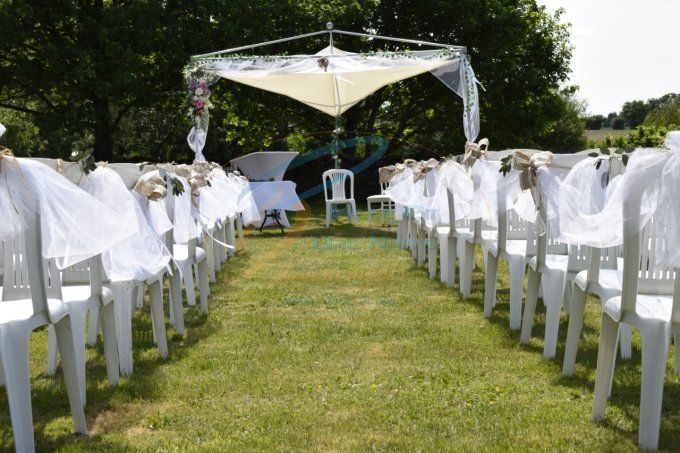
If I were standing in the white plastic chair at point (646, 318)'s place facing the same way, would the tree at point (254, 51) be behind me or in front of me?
in front

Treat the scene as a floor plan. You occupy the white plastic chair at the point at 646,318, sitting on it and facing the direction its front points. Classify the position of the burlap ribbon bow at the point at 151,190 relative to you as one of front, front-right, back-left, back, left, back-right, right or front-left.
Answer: front-left

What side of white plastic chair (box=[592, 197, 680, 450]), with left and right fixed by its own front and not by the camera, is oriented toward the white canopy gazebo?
front

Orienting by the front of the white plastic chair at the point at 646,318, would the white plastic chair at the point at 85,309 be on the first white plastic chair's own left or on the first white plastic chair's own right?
on the first white plastic chair's own left

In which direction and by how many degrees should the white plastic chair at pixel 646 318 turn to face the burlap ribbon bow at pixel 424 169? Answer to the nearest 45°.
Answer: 0° — it already faces it

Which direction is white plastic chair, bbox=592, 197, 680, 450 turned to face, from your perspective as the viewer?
facing away from the viewer and to the left of the viewer

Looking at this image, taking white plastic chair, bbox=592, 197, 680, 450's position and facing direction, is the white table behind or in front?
in front

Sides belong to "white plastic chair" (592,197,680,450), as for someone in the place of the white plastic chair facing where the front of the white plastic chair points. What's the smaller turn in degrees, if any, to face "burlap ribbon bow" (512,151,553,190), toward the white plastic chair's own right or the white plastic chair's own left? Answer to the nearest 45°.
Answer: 0° — it already faces it
